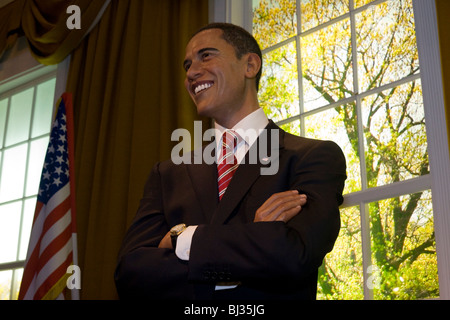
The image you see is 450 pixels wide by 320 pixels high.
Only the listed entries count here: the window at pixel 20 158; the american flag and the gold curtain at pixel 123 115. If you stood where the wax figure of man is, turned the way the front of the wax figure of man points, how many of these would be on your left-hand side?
0

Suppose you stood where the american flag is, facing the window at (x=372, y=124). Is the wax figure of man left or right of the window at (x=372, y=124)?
right

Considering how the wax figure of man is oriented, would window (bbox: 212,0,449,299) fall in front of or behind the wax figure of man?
behind

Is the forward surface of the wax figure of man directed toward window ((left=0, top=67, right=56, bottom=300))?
no

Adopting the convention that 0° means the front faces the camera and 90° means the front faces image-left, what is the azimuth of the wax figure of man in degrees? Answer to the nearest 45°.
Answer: approximately 45°

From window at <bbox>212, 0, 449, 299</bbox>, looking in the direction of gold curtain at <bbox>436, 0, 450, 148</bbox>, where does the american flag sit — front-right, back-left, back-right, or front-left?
back-right

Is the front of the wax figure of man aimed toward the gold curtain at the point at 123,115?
no

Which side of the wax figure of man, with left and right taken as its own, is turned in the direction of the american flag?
right

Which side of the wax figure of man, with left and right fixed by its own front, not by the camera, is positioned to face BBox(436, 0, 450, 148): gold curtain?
back
